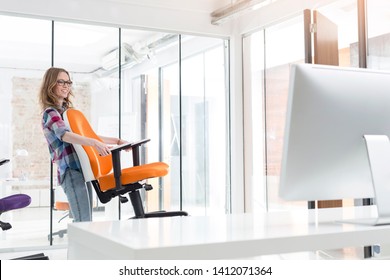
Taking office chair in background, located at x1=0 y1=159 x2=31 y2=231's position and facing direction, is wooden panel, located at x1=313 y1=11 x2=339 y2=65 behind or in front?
in front

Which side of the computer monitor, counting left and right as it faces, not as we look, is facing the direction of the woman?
front

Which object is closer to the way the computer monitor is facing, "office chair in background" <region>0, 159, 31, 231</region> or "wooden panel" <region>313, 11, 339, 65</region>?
the office chair in background

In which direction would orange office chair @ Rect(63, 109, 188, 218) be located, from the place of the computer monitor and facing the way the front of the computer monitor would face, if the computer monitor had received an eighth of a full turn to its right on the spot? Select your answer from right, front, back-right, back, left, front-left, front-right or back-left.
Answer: front-left

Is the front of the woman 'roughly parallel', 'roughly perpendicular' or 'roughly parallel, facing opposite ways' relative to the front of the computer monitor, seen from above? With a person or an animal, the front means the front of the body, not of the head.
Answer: roughly perpendicular

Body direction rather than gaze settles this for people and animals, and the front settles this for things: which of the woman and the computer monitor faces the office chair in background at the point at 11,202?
the computer monitor

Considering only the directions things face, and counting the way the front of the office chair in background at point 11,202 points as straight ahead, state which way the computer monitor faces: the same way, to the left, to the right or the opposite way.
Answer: to the left

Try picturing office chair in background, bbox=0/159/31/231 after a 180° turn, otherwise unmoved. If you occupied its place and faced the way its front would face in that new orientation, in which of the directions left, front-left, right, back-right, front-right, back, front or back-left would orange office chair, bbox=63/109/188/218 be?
back-left

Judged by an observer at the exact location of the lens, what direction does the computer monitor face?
facing away from the viewer and to the left of the viewer

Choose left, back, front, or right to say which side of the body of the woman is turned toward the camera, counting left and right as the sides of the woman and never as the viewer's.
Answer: right

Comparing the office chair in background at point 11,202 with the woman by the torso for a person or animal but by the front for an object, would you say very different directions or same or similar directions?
same or similar directions

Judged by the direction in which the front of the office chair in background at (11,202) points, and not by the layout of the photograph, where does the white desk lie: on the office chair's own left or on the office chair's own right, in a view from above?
on the office chair's own right

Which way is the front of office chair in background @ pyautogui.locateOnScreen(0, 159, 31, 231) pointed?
to the viewer's right

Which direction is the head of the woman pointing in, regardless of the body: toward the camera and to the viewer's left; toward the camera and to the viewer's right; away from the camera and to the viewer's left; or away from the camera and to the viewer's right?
toward the camera and to the viewer's right

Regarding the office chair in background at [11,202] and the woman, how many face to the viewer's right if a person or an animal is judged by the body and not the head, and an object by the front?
2
